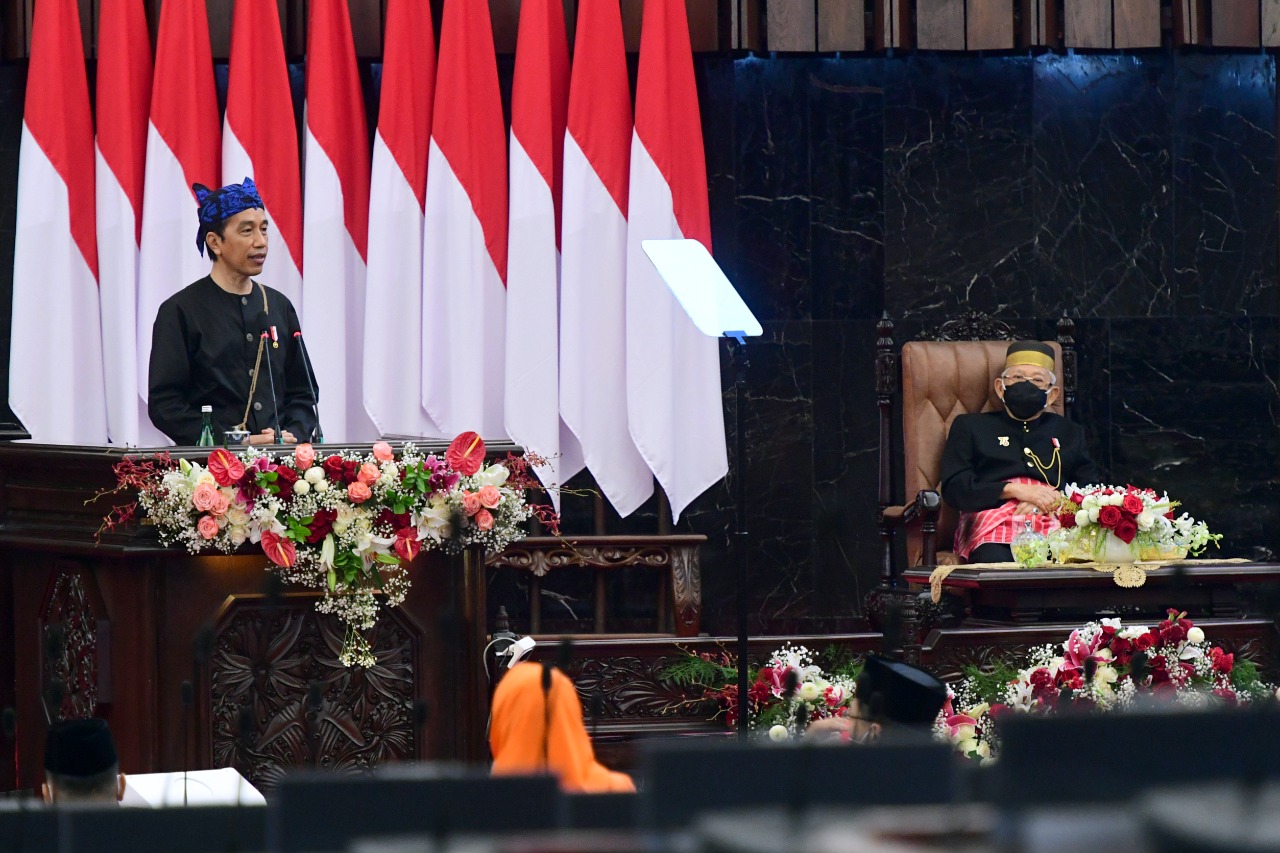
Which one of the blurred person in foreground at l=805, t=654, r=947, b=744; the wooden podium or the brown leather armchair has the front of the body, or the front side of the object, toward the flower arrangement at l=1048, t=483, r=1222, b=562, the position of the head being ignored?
the brown leather armchair

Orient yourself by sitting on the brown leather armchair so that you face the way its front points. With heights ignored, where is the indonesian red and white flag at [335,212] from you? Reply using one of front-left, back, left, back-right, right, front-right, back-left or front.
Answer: back-right

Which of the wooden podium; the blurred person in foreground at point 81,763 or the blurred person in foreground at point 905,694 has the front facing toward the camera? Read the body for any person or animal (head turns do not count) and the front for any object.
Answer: the wooden podium

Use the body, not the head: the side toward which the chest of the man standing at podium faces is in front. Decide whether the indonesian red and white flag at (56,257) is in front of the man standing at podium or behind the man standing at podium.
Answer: behind

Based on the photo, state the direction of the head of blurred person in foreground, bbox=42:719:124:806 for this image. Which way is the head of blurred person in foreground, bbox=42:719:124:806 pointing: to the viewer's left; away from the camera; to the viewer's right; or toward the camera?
away from the camera

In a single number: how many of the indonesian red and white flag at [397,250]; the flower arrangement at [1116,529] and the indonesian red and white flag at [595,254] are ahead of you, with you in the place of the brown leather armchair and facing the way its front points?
1

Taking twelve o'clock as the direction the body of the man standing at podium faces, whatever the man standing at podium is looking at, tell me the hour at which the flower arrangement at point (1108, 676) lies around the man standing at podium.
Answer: The flower arrangement is roughly at 11 o'clock from the man standing at podium.

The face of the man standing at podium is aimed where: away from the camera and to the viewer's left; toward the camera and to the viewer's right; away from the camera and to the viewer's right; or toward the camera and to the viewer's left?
toward the camera and to the viewer's right

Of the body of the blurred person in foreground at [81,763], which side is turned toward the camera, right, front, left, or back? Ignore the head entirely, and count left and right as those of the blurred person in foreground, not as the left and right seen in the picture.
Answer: back

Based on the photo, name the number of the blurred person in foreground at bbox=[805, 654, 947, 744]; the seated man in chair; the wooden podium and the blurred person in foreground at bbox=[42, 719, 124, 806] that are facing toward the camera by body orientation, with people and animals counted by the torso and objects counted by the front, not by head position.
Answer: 2

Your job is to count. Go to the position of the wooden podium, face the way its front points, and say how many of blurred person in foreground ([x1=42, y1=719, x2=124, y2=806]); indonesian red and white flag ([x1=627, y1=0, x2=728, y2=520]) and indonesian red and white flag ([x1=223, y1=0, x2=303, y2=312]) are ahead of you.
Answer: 1

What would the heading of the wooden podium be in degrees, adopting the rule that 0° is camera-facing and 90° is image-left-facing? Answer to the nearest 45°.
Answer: approximately 0°

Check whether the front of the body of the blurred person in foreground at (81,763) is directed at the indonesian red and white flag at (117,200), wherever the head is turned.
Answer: yes
